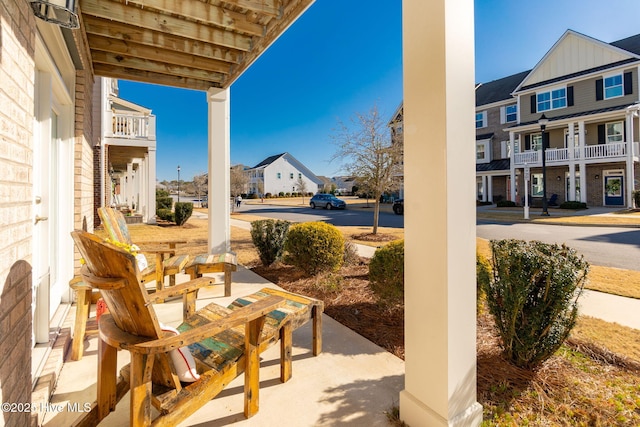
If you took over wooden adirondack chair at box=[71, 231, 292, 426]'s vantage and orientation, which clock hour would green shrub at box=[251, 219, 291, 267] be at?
The green shrub is roughly at 11 o'clock from the wooden adirondack chair.

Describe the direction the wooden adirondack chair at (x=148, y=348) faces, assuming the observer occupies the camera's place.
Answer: facing away from the viewer and to the right of the viewer

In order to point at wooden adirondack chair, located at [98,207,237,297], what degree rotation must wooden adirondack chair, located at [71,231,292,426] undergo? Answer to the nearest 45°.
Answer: approximately 45° to its left

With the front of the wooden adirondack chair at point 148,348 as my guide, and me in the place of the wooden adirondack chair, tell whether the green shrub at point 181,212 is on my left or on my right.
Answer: on my left

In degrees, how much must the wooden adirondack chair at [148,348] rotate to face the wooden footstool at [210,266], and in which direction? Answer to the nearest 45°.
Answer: approximately 45° to its left
